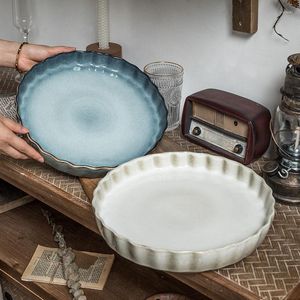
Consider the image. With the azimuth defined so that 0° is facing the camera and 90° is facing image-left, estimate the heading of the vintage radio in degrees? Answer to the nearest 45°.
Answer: approximately 45°
